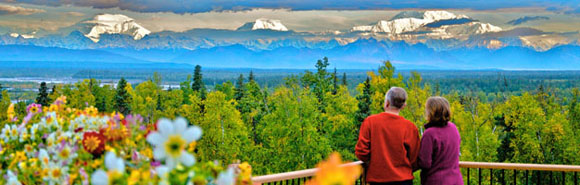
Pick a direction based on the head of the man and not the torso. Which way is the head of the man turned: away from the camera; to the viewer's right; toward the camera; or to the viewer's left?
away from the camera

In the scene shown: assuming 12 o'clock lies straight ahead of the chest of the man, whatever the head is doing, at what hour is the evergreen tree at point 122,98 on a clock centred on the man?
The evergreen tree is roughly at 11 o'clock from the man.

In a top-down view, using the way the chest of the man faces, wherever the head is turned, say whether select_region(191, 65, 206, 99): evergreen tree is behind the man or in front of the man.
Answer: in front

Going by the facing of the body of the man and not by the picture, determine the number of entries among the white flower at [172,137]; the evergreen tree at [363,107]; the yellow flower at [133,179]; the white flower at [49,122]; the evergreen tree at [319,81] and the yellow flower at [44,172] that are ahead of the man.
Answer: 2

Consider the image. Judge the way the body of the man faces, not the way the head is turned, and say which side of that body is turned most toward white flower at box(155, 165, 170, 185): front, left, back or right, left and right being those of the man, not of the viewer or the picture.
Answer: back

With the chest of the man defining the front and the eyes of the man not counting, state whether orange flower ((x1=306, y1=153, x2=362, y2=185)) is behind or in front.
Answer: behind

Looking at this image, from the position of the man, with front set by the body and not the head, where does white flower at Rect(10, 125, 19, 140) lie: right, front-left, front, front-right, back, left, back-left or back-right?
back-left

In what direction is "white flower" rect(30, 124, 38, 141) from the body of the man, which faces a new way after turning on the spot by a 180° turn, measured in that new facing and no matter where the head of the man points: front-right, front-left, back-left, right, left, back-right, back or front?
front-right

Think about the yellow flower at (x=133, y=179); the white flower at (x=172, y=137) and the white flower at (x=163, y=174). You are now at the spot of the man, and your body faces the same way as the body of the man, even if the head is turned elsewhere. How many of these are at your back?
3

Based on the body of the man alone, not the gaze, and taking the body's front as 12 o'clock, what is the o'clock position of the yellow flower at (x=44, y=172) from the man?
The yellow flower is roughly at 7 o'clock from the man.

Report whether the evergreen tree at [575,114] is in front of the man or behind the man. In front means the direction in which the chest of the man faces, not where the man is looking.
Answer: in front

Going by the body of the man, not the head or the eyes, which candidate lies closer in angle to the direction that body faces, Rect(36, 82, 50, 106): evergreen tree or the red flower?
the evergreen tree

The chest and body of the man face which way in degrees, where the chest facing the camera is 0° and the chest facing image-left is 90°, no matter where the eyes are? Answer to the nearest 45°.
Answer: approximately 180°

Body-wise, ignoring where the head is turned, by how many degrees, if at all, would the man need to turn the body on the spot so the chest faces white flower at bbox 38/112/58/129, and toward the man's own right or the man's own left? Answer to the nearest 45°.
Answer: approximately 135° to the man's own left

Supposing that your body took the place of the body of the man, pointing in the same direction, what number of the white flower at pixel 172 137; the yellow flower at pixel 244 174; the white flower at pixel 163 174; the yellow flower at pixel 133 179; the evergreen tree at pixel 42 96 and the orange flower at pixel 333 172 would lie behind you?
5

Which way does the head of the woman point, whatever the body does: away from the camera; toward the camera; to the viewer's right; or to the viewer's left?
away from the camera

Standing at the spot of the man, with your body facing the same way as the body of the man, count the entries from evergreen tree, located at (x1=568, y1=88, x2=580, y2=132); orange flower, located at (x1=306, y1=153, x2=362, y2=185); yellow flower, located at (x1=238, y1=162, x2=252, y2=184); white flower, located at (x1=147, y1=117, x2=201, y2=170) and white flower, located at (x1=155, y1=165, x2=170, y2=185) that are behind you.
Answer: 4
